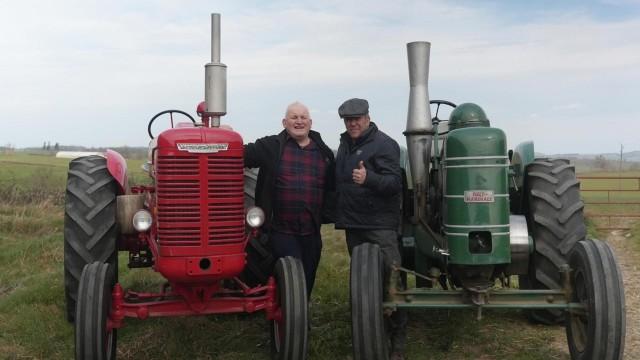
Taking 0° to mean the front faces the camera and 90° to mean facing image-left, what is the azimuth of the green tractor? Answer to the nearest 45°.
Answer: approximately 0°

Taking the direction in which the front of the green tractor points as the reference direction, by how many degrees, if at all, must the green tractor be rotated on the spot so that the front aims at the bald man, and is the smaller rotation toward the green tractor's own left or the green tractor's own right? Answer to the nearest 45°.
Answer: approximately 90° to the green tractor's own right

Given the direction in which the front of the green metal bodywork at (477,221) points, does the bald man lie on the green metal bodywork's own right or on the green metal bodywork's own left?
on the green metal bodywork's own right

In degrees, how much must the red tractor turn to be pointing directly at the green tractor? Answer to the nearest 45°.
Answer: approximately 90° to its left

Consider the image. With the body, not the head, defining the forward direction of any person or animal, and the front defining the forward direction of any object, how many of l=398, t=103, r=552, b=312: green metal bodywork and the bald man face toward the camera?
2

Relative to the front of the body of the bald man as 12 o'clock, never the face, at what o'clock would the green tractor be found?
The green tractor is roughly at 10 o'clock from the bald man.

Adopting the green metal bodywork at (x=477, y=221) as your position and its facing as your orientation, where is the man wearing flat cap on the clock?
The man wearing flat cap is roughly at 4 o'clock from the green metal bodywork.

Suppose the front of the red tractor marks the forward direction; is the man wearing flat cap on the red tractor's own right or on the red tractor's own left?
on the red tractor's own left

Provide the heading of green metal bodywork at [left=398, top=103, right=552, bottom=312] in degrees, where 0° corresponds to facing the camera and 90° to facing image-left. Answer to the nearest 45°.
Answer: approximately 0°

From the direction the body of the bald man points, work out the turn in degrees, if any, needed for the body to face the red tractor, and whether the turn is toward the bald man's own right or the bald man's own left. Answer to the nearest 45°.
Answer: approximately 45° to the bald man's own right
